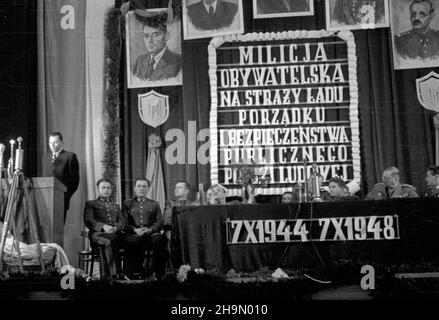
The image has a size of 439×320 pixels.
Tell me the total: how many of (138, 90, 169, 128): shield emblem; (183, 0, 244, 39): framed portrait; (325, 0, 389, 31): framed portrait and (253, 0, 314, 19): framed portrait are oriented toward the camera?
4

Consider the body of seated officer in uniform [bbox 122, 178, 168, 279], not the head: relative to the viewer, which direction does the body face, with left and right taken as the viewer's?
facing the viewer

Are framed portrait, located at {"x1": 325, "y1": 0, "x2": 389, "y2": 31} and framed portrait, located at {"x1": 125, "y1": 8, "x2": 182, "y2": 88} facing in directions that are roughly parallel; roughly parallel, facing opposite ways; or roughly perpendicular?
roughly parallel

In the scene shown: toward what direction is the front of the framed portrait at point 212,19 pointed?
toward the camera

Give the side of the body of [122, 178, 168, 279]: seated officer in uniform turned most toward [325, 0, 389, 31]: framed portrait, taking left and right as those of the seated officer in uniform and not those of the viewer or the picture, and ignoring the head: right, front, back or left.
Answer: left

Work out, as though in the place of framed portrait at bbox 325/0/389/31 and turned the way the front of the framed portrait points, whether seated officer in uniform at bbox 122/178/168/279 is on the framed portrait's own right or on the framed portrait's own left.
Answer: on the framed portrait's own right

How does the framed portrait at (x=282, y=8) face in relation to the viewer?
toward the camera

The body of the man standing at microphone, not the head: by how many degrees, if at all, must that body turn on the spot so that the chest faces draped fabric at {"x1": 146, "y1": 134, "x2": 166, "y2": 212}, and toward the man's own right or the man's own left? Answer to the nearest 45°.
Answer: approximately 135° to the man's own left

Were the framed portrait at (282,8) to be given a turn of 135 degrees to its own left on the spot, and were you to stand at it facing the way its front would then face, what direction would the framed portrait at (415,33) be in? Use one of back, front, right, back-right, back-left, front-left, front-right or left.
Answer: front-right

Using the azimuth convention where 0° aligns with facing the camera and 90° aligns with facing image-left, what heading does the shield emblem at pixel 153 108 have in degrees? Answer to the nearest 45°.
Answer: approximately 0°

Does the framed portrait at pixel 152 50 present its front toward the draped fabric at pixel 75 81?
no

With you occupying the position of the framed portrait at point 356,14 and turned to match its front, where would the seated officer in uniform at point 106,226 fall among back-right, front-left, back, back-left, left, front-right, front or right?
front-right

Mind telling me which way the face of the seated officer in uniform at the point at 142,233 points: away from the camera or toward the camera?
toward the camera

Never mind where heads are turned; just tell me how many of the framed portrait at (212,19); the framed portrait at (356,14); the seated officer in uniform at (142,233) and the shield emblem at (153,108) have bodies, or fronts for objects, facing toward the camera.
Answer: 4
